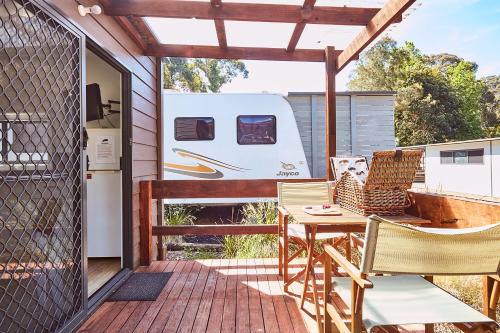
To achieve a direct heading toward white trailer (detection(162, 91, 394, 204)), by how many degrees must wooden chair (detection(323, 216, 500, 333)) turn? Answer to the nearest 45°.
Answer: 0° — it already faces it

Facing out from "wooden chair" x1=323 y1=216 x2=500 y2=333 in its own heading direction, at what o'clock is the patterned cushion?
The patterned cushion is roughly at 1 o'clock from the wooden chair.

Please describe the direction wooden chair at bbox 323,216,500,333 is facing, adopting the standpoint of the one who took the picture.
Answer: facing away from the viewer and to the left of the viewer
